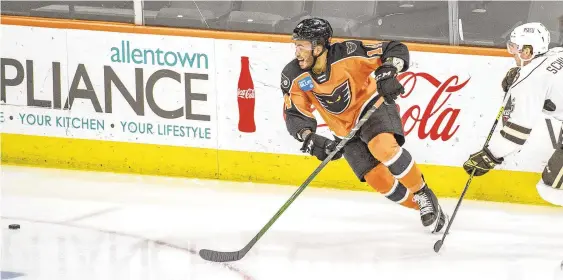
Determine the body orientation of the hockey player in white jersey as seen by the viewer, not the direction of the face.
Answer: to the viewer's left

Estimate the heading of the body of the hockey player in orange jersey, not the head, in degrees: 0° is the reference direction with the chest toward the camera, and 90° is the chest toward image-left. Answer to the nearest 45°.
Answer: approximately 45°

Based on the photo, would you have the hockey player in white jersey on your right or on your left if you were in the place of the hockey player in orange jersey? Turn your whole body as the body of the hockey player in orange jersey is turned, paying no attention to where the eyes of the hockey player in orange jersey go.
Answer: on your left

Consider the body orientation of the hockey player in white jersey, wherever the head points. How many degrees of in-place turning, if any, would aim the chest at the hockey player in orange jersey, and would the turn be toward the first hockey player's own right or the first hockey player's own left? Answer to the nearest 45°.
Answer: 0° — they already face them

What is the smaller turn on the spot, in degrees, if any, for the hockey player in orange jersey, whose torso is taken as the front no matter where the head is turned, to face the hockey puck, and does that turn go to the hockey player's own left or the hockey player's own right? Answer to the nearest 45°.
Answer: approximately 45° to the hockey player's own right

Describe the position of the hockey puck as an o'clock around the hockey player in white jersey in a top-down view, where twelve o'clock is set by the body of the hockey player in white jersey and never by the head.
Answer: The hockey puck is roughly at 12 o'clock from the hockey player in white jersey.

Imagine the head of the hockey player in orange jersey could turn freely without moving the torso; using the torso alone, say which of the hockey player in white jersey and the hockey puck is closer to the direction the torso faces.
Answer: the hockey puck
